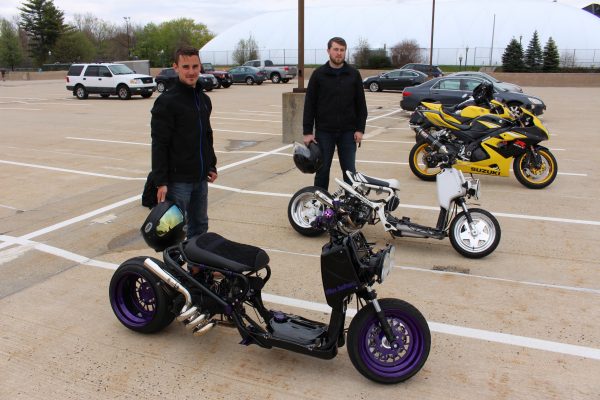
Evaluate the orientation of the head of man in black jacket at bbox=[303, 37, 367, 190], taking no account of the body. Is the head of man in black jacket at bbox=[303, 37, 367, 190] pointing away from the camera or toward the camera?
toward the camera

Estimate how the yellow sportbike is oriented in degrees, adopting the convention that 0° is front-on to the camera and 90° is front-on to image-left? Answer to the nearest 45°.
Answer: approximately 270°

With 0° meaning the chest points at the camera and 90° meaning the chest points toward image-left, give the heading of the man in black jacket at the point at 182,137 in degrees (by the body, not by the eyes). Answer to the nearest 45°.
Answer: approximately 315°

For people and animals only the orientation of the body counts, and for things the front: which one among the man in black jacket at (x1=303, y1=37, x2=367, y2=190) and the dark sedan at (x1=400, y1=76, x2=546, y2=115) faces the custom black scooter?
the man in black jacket

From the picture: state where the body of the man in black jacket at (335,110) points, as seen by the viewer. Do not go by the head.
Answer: toward the camera

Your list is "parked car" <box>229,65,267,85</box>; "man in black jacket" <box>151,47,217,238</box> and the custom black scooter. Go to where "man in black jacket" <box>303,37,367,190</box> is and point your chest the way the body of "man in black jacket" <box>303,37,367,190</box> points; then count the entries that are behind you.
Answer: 1

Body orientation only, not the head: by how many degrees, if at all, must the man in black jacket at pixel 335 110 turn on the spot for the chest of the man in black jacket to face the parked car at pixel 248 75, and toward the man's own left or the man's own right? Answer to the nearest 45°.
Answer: approximately 180°

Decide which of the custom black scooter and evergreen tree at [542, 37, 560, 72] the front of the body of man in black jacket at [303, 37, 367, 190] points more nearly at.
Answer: the custom black scooter

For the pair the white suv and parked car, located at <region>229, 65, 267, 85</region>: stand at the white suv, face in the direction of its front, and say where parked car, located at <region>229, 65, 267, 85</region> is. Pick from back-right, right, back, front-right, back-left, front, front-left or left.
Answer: left

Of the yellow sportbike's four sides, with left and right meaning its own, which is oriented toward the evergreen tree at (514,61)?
left

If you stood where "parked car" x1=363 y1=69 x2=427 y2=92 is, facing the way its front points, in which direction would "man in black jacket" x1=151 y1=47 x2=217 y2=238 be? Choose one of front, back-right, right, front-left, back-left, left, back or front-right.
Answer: left

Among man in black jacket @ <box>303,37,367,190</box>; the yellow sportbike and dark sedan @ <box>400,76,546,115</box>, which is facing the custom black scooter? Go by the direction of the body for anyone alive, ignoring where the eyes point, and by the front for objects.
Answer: the man in black jacket

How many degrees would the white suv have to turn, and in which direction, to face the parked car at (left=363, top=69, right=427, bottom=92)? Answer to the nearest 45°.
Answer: approximately 45° to its left
